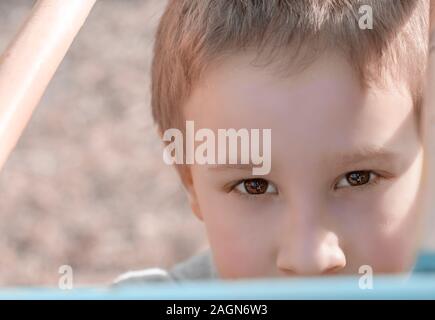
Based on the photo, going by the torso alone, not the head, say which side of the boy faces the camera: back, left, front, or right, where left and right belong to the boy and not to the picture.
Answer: front
